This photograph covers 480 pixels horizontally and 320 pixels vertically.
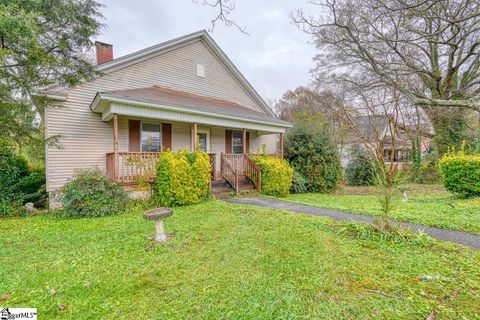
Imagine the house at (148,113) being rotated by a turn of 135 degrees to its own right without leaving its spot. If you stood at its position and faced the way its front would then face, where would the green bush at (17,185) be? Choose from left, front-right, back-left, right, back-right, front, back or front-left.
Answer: front

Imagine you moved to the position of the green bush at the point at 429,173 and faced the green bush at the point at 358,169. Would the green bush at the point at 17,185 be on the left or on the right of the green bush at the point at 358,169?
left

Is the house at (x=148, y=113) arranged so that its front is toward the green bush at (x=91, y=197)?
no

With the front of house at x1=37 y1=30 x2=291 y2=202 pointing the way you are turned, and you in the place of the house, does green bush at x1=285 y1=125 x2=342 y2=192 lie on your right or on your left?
on your left

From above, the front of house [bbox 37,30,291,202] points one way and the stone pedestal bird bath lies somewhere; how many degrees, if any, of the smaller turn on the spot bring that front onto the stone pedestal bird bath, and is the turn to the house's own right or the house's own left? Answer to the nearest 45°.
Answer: approximately 45° to the house's own right

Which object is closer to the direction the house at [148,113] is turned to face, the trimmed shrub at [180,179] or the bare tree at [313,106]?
the trimmed shrub

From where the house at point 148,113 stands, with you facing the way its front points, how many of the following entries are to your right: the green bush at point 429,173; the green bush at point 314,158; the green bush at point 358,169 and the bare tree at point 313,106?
0

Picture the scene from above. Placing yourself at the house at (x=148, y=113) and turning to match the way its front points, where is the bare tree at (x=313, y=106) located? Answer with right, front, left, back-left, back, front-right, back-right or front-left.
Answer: left

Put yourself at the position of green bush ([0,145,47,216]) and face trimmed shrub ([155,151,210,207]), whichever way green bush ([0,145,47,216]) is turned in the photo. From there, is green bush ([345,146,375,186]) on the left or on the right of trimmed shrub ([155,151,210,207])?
left

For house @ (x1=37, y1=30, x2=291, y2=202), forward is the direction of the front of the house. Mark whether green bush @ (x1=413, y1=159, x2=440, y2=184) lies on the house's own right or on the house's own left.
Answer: on the house's own left

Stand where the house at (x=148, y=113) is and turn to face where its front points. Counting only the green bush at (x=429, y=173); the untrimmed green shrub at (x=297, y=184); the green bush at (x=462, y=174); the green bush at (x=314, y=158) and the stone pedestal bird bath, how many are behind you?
0

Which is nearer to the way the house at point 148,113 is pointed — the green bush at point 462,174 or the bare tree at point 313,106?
the green bush

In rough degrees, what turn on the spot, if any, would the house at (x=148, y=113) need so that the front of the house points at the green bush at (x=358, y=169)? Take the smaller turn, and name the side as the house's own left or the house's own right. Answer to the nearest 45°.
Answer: approximately 45° to the house's own left
